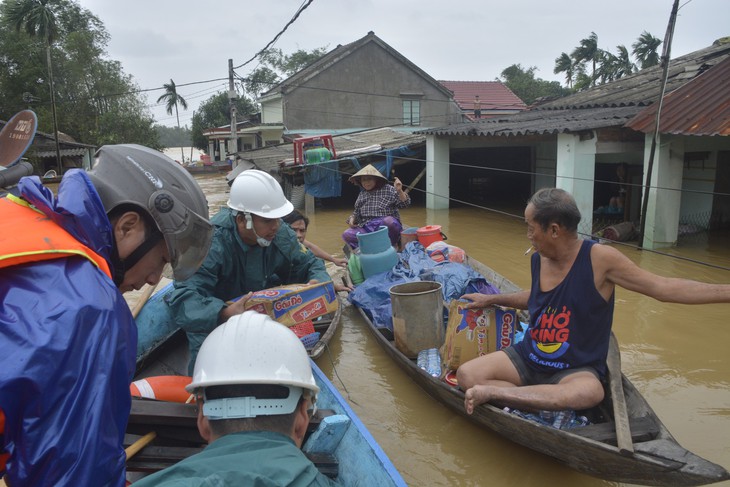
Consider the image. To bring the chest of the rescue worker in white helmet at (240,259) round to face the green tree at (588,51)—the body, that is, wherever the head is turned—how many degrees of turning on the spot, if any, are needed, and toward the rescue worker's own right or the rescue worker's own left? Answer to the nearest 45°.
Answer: approximately 90° to the rescue worker's own left

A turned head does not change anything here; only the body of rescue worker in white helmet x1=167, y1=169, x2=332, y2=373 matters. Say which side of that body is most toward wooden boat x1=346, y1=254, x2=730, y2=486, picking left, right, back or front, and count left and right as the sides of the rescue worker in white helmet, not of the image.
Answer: front

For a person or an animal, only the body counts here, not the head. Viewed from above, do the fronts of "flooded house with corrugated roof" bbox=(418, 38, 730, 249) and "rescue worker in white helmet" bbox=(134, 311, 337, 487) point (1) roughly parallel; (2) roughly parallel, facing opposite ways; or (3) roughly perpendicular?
roughly perpendicular

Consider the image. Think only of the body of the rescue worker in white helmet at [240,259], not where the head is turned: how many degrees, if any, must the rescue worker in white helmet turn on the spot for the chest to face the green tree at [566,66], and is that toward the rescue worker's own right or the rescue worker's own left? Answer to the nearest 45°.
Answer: approximately 90° to the rescue worker's own left

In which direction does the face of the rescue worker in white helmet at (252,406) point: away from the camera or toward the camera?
away from the camera

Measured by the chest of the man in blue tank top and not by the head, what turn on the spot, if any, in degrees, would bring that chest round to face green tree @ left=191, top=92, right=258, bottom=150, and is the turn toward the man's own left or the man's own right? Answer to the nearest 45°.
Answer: approximately 90° to the man's own right

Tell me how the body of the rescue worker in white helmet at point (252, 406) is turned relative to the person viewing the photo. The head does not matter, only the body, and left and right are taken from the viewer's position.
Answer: facing away from the viewer

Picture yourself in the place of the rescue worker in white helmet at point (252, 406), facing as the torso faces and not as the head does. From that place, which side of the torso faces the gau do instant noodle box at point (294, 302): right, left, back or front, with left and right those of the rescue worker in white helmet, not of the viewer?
front

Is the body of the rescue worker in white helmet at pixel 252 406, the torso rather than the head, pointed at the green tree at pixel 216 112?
yes

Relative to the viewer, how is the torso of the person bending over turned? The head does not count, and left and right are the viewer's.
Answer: facing to the right of the viewer

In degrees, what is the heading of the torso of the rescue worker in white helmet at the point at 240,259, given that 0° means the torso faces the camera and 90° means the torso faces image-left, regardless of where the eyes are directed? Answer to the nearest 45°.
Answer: approximately 315°
